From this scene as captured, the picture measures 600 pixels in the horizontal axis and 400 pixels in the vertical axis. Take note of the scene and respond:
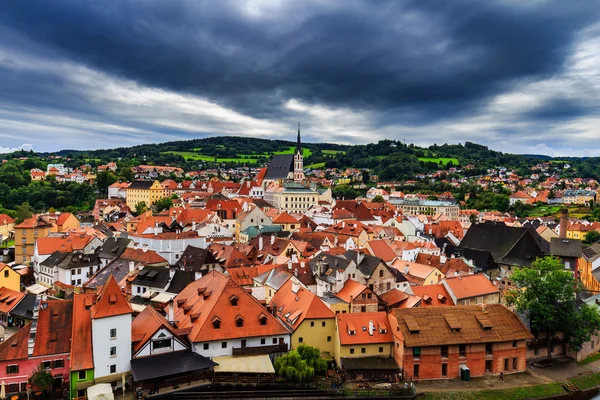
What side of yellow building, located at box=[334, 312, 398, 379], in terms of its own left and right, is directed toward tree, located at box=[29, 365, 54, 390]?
right

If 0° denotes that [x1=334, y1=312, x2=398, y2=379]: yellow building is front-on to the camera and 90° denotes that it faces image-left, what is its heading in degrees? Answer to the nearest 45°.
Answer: approximately 0°

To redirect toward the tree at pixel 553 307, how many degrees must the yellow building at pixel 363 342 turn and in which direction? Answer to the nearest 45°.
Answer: approximately 90° to its left

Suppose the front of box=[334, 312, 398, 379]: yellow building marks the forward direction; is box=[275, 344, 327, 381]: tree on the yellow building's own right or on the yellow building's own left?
on the yellow building's own right
